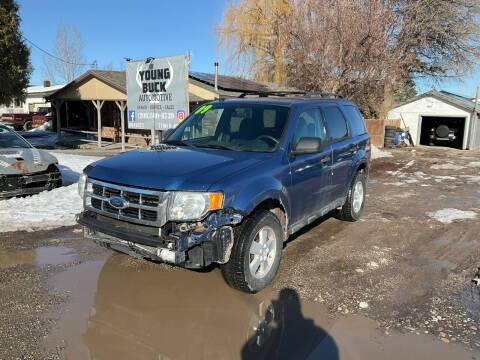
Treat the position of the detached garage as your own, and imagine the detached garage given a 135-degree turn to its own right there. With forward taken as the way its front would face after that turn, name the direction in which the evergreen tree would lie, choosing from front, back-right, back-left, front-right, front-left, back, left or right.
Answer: left

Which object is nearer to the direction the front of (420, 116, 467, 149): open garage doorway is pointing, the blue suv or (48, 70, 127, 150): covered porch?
the blue suv

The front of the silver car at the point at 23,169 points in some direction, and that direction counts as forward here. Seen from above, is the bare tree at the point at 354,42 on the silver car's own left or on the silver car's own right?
on the silver car's own left

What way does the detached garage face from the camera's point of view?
toward the camera

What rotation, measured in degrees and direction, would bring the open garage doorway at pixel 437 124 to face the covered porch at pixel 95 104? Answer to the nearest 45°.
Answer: approximately 45° to its right

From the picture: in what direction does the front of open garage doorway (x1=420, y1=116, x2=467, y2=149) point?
toward the camera

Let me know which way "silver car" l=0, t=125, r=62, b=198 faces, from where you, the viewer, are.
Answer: facing the viewer and to the right of the viewer

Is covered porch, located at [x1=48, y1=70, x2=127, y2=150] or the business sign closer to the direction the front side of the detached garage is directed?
the business sign

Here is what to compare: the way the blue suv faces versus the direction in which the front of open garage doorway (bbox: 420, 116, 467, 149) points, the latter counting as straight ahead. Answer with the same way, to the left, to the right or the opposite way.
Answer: the same way

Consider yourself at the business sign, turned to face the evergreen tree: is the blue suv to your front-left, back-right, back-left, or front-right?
back-left

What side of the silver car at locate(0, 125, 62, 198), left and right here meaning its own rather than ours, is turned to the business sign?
left

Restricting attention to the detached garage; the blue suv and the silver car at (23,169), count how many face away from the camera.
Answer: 0

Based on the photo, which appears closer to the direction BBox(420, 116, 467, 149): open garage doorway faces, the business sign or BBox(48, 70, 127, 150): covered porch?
the business sign

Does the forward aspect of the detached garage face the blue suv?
yes

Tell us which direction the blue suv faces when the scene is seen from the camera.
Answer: facing the viewer and to the left of the viewer

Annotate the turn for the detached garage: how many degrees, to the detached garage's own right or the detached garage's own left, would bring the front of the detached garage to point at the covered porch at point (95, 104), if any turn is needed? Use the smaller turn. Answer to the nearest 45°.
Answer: approximately 45° to the detached garage's own right
